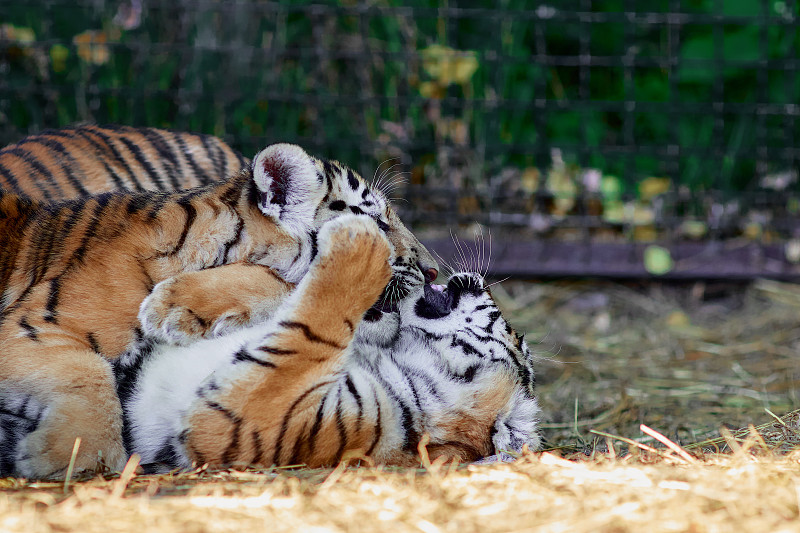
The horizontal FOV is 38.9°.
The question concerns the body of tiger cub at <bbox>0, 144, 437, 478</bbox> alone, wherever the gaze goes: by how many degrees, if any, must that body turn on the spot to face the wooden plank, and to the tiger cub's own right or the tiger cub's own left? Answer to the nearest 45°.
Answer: approximately 45° to the tiger cub's own left

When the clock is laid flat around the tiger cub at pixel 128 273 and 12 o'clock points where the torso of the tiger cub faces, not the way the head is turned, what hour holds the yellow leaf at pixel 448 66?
The yellow leaf is roughly at 10 o'clock from the tiger cub.

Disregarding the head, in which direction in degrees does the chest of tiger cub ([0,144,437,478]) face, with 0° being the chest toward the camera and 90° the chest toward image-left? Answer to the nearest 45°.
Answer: approximately 270°
